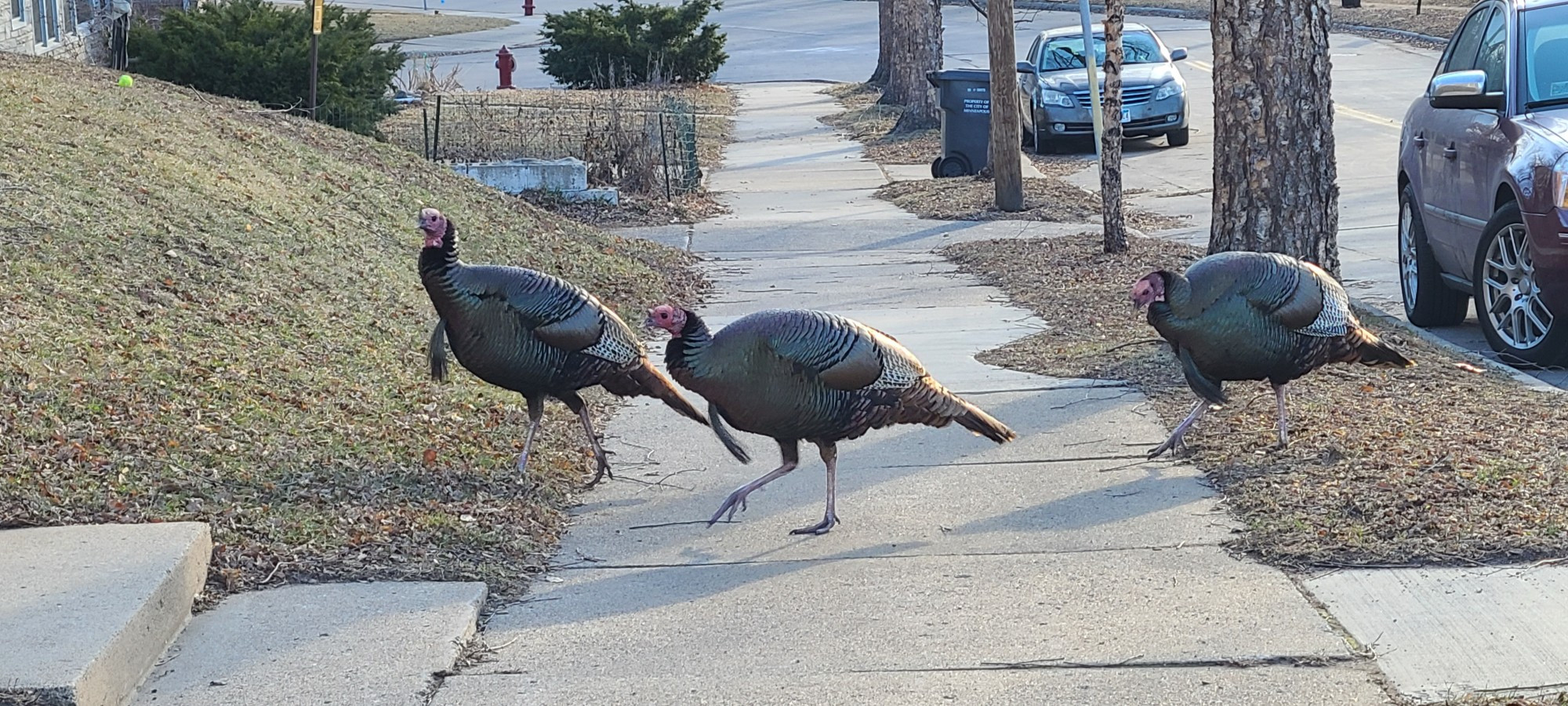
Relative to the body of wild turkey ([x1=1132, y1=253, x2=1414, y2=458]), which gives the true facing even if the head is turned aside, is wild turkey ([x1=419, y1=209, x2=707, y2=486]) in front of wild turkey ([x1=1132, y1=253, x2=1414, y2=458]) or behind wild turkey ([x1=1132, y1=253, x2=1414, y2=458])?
in front

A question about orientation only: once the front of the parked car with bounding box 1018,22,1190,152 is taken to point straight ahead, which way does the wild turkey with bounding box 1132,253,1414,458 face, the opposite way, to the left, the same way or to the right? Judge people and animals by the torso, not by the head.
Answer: to the right

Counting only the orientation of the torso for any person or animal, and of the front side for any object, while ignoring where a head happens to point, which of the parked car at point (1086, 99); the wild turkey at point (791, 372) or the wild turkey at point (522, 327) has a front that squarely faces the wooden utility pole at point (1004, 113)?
the parked car

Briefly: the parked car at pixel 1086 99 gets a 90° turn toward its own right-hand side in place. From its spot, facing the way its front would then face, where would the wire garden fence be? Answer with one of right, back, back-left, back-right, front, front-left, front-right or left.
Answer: front-left

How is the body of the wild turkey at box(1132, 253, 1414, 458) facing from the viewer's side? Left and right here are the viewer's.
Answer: facing to the left of the viewer

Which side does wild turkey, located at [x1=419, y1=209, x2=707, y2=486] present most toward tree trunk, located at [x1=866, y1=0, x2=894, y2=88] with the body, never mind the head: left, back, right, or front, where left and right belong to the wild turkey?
right

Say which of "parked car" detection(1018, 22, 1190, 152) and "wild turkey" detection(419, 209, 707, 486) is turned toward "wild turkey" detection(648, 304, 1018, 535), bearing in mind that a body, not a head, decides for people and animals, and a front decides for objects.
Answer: the parked car

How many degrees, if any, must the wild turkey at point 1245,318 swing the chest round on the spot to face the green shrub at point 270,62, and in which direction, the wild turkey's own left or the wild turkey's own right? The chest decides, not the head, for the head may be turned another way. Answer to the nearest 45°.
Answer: approximately 45° to the wild turkey's own right

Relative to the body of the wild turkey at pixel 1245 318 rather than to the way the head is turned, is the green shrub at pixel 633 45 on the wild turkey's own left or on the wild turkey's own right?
on the wild turkey's own right

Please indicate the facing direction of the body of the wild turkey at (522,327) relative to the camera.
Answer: to the viewer's left

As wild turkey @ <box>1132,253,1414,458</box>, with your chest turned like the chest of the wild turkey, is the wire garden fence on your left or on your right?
on your right

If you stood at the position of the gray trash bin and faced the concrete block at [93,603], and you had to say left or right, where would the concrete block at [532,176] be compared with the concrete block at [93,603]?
right

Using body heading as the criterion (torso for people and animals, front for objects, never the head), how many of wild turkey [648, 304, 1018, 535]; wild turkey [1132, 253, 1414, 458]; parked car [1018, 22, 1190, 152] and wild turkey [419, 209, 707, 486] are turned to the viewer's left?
3

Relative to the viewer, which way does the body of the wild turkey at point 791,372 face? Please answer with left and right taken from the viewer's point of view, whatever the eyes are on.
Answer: facing to the left of the viewer

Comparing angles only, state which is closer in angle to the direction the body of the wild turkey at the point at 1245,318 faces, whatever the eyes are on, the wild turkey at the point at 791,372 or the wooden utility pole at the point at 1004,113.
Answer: the wild turkey

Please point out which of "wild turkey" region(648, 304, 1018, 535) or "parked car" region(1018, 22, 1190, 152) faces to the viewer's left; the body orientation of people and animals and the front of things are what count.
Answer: the wild turkey
